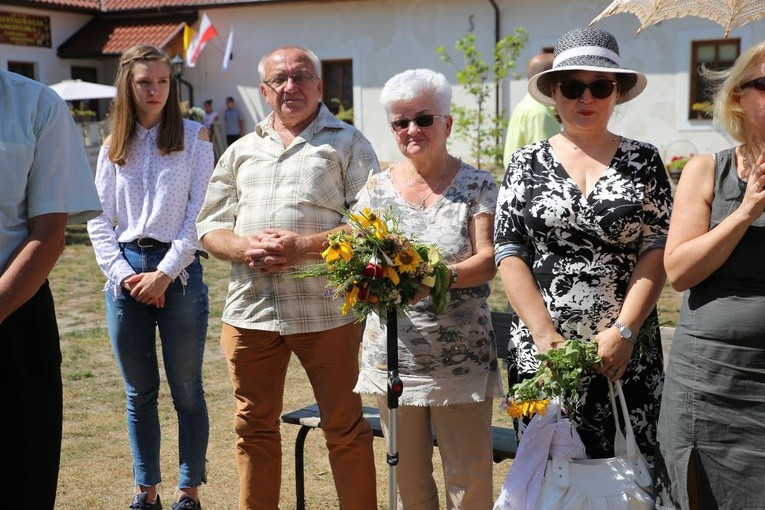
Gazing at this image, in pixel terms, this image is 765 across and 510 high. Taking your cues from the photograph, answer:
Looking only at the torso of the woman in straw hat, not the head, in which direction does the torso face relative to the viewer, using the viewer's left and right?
facing the viewer

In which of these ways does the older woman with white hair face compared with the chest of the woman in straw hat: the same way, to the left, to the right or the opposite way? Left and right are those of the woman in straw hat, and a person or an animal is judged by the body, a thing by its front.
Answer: the same way

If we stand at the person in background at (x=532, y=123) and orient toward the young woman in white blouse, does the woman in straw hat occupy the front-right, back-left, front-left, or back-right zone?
front-left

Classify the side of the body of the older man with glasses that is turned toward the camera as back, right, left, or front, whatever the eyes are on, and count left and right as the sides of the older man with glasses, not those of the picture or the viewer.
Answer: front

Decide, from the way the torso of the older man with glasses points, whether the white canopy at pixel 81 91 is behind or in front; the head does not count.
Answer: behind

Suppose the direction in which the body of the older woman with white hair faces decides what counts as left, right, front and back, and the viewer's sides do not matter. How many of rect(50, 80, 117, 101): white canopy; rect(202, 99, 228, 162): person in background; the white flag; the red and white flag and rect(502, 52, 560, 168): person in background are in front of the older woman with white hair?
0

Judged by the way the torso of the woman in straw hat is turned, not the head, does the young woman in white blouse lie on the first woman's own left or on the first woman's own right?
on the first woman's own right

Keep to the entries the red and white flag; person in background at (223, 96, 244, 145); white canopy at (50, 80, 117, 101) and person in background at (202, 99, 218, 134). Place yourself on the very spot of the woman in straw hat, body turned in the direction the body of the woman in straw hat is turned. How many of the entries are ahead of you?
0

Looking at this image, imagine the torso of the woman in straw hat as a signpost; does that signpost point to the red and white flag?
no

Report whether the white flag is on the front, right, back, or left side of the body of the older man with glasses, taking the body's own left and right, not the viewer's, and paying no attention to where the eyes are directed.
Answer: back

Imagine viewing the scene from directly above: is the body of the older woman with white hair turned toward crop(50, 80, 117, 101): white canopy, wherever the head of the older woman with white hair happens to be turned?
no

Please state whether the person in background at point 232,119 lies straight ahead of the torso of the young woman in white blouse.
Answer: no

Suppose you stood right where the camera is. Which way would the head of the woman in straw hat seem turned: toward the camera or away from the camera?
toward the camera

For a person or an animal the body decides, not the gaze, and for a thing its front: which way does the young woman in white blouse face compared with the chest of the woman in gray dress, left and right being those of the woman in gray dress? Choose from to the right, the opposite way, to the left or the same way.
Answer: the same way

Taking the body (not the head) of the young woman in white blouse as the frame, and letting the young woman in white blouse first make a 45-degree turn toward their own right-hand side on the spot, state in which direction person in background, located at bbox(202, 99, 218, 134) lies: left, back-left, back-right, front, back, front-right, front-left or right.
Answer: back-right

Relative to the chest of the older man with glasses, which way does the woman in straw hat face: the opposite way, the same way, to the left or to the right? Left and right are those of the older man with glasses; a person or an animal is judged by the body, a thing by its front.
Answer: the same way

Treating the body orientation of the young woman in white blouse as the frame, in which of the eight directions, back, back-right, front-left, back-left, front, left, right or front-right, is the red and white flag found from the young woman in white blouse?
back
